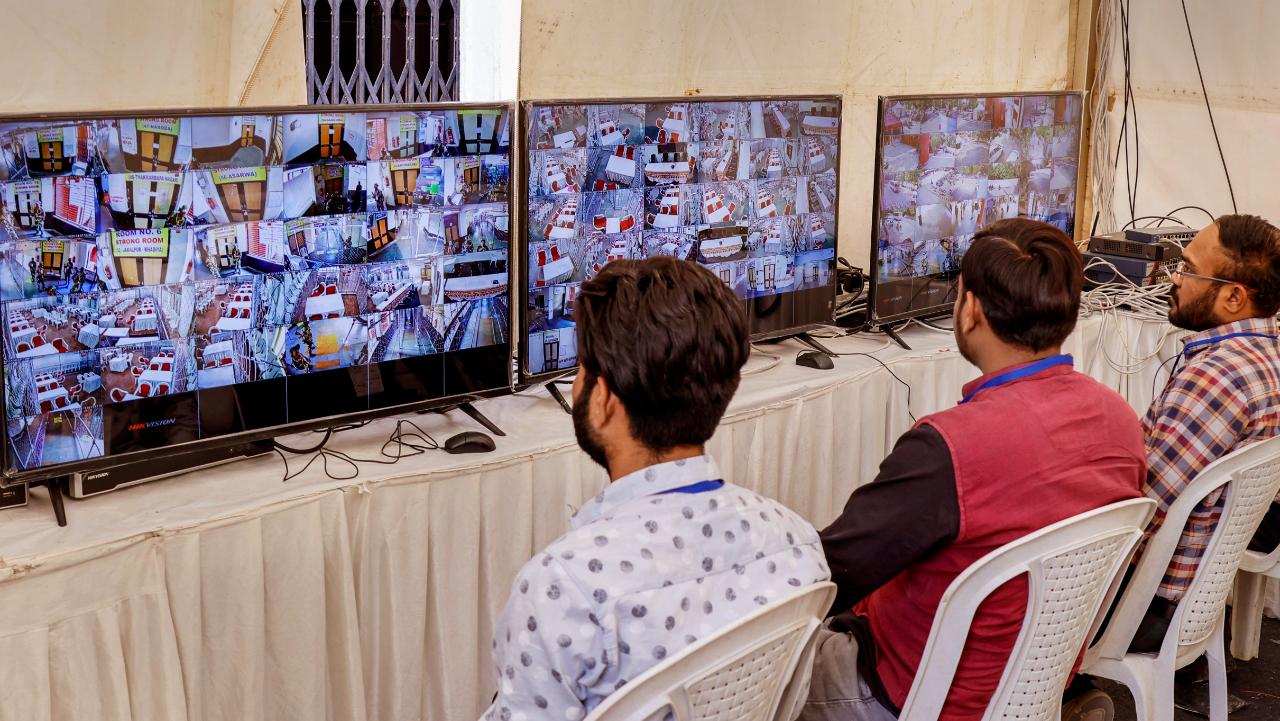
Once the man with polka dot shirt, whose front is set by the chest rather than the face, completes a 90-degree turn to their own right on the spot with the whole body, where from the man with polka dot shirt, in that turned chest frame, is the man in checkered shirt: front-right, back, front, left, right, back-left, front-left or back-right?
front

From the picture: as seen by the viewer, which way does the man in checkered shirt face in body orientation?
to the viewer's left

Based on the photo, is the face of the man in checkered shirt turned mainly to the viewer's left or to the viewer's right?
to the viewer's left

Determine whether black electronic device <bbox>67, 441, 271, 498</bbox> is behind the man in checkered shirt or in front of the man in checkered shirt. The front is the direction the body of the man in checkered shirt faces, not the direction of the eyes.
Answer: in front

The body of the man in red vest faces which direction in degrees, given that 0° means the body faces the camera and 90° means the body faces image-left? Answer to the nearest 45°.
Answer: approximately 135°

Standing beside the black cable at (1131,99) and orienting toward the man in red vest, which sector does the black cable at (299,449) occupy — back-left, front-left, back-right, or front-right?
front-right

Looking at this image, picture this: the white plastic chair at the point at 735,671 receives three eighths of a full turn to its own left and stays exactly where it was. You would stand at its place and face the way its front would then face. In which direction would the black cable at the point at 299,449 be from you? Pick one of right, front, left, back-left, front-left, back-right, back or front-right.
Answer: back-right

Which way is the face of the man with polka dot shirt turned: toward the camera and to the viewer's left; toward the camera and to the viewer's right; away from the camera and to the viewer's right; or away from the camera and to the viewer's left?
away from the camera and to the viewer's left

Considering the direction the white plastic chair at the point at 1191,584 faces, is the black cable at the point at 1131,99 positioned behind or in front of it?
in front

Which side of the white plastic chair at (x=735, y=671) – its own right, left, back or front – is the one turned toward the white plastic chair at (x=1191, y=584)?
right

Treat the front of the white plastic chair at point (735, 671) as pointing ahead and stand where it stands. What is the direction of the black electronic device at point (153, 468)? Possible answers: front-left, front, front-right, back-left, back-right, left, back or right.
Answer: front

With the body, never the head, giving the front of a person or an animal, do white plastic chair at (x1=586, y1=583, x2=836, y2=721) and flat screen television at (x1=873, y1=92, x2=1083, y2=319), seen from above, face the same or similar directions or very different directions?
very different directions

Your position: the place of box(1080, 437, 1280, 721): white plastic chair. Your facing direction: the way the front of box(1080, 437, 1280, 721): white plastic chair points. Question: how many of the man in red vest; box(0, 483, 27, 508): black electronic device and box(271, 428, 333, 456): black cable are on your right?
0

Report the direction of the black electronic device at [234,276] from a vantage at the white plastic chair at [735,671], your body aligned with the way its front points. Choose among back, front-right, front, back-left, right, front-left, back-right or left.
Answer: front

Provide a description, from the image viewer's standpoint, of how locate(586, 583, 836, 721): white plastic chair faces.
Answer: facing away from the viewer and to the left of the viewer

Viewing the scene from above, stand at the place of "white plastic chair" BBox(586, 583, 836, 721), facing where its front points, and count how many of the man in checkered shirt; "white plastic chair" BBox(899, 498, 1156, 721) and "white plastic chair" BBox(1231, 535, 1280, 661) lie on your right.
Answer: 3
